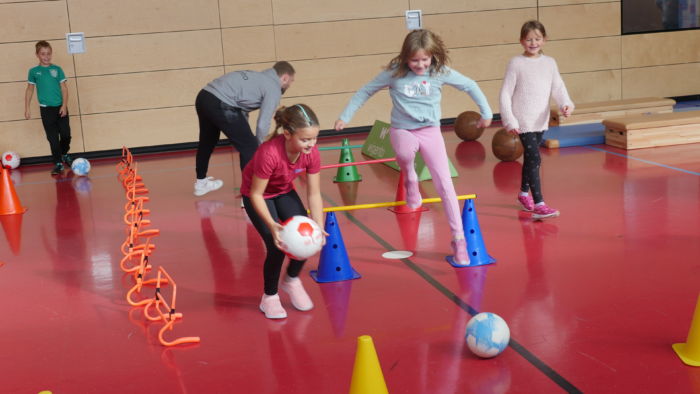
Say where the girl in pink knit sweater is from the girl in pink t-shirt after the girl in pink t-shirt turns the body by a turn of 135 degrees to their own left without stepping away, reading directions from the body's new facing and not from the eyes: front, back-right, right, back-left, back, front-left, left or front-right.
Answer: front-right

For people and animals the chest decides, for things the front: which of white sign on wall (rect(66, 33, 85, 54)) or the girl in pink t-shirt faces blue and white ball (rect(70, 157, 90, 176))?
the white sign on wall

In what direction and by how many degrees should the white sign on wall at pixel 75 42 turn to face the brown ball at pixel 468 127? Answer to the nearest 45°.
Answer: approximately 45° to its left

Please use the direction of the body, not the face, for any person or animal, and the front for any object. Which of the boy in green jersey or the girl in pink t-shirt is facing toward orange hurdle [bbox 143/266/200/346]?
the boy in green jersey

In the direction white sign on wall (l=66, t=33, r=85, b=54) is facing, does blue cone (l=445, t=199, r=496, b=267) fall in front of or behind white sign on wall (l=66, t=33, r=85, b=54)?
in front

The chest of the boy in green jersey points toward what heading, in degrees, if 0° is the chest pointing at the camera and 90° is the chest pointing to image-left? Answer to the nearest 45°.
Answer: approximately 0°

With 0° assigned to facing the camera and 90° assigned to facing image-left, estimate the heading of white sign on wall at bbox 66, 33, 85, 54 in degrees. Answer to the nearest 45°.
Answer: approximately 0°

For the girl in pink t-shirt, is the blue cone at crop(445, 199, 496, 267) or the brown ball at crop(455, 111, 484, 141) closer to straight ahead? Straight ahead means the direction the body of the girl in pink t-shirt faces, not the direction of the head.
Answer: the blue cone

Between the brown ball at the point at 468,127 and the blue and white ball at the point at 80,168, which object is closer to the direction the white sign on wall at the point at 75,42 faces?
the blue and white ball

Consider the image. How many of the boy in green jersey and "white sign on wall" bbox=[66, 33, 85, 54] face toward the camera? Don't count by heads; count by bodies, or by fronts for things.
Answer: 2
